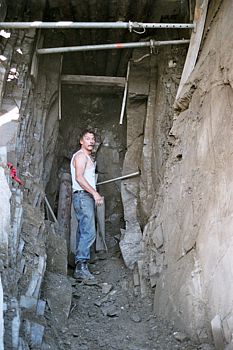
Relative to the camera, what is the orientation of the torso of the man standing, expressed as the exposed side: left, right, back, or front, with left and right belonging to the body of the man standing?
right

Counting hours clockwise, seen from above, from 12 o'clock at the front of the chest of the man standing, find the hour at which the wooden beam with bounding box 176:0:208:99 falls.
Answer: The wooden beam is roughly at 2 o'clock from the man standing.

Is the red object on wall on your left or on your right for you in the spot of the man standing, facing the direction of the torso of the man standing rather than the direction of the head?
on your right

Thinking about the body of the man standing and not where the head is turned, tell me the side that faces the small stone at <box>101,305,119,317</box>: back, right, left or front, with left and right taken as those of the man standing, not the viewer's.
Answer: right
